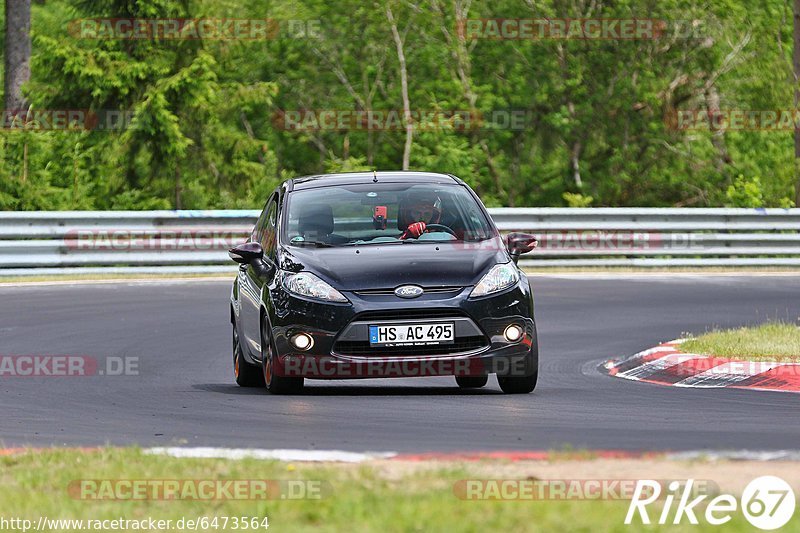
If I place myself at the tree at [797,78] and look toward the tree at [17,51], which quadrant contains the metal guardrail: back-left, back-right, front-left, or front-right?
front-left

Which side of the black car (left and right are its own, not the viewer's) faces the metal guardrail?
back

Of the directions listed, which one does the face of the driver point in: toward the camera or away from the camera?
toward the camera

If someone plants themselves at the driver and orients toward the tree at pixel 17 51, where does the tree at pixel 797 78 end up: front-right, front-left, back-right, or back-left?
front-right

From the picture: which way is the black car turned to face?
toward the camera

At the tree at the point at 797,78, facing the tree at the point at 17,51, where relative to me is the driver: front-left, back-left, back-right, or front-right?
front-left
